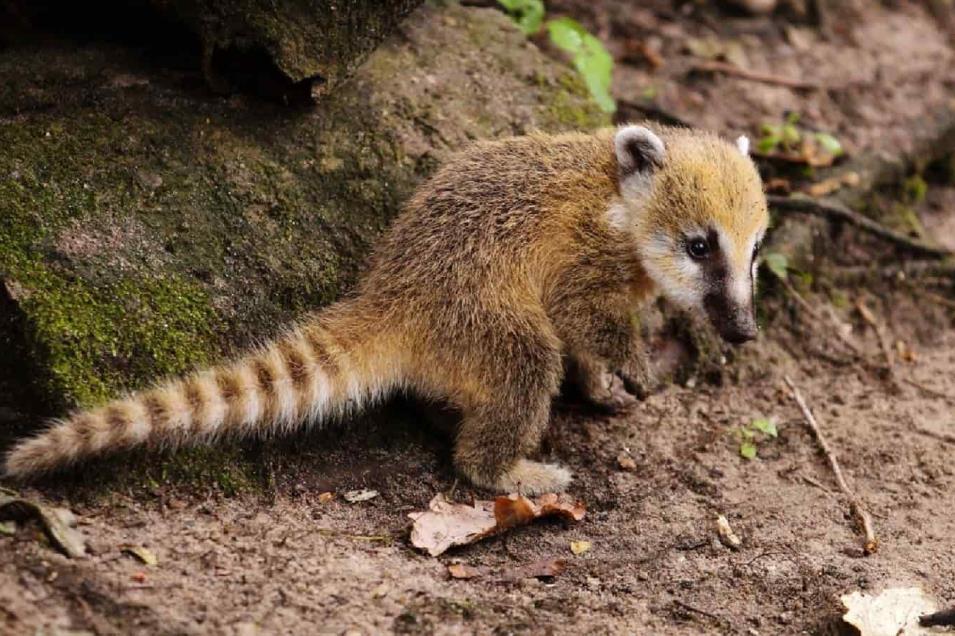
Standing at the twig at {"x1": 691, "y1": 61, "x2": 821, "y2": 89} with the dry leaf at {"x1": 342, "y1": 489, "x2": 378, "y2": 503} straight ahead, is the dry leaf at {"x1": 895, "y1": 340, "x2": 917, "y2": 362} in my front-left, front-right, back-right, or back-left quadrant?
front-left

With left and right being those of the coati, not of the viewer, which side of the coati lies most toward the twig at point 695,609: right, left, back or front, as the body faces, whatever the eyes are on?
right

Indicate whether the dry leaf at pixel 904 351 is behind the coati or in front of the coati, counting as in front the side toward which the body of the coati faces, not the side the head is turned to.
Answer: in front

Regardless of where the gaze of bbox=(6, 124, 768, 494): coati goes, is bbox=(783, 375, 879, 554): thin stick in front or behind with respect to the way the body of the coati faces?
in front

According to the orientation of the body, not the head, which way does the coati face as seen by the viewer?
to the viewer's right

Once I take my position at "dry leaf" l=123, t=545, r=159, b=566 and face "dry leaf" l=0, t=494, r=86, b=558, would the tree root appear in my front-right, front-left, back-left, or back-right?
back-right

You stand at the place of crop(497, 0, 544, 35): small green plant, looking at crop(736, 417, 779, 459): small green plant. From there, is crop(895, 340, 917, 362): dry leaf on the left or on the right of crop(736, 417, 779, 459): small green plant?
left

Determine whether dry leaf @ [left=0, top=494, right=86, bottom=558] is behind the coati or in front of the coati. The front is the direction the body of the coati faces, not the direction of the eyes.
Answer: behind

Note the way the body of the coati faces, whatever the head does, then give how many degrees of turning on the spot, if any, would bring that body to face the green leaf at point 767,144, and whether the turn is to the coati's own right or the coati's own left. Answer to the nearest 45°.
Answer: approximately 45° to the coati's own left

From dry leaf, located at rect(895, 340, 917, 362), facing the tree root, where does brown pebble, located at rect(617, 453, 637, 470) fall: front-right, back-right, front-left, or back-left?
back-left

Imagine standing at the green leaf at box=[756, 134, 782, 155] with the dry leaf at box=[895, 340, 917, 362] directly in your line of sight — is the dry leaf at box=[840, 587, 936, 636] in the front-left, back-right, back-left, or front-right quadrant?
front-right

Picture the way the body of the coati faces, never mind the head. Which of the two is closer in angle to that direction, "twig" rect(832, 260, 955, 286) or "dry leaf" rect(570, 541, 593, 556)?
the twig
